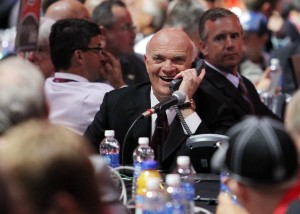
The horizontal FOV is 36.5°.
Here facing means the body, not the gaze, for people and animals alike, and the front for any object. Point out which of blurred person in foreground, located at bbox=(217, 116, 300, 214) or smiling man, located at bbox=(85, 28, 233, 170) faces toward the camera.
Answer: the smiling man

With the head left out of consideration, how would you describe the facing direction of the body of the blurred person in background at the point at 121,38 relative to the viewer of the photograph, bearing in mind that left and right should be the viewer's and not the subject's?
facing the viewer and to the right of the viewer

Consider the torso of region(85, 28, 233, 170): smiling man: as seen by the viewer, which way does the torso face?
toward the camera

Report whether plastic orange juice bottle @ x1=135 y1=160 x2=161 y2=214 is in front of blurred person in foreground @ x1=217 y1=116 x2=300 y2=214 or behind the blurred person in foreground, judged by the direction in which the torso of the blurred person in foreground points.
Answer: in front

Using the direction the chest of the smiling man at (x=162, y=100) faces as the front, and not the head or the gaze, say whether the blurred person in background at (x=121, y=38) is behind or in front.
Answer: behind

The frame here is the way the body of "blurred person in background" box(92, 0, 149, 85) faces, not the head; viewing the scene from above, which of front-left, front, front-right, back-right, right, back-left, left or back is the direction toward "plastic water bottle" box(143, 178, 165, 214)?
front-right

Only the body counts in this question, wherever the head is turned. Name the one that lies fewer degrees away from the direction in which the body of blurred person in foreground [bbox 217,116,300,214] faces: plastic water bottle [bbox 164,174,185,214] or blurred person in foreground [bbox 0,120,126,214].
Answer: the plastic water bottle

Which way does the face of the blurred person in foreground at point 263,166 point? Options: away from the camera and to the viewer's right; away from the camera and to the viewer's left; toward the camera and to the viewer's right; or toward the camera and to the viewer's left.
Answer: away from the camera and to the viewer's left

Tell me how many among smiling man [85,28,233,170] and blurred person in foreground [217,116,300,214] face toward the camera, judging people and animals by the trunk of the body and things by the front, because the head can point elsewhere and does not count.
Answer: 1

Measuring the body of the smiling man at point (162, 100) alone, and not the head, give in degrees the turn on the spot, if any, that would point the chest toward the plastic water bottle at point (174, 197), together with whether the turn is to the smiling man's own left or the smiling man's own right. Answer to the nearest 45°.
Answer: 0° — they already face it

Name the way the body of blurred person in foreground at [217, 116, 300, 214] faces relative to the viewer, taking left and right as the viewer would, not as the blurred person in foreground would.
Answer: facing away from the viewer and to the left of the viewer

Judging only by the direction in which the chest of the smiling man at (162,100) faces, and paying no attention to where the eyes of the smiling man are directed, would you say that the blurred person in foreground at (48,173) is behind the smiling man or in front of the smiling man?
in front

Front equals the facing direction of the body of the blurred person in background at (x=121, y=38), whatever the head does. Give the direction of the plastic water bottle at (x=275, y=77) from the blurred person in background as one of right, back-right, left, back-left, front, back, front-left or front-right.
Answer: front-left

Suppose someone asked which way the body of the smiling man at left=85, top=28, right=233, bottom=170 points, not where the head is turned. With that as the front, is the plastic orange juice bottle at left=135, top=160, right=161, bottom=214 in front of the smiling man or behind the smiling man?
in front
